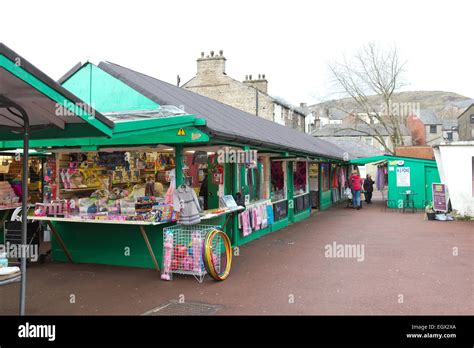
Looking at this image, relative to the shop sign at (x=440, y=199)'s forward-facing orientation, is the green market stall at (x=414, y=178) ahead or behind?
behind

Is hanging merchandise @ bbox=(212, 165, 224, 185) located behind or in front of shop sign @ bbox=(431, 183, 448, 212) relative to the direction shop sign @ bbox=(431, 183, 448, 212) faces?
in front

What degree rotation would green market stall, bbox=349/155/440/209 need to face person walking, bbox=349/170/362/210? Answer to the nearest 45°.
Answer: approximately 90° to its right

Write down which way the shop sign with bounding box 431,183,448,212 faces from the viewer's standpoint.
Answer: facing the viewer

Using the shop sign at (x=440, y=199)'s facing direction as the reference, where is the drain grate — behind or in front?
in front

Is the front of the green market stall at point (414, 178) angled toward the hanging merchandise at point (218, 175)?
yes

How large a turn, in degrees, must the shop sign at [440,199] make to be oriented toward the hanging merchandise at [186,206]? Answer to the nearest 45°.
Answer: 0° — it already faces it
